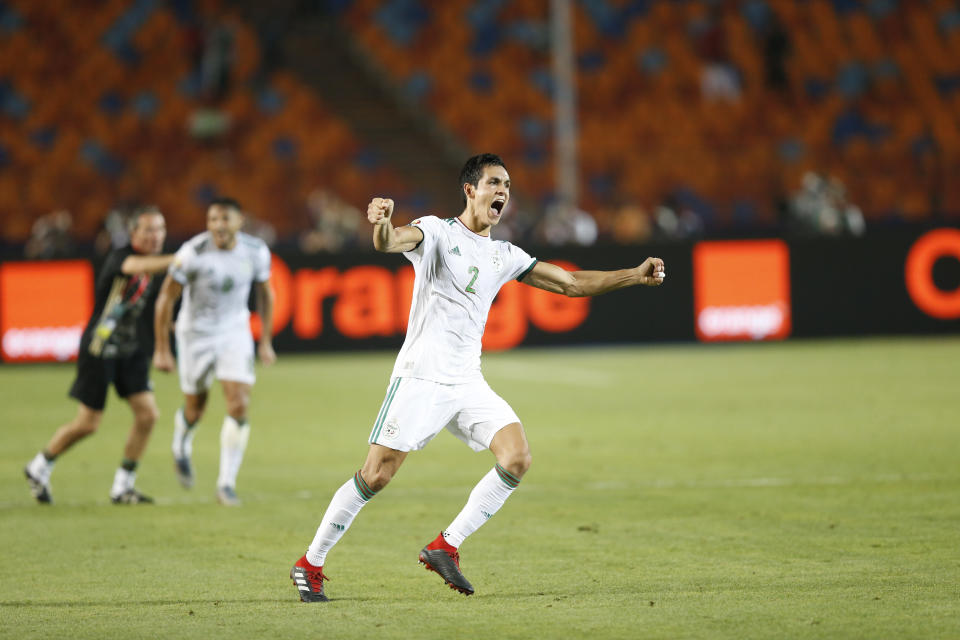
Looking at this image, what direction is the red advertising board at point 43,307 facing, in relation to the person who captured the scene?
facing the viewer

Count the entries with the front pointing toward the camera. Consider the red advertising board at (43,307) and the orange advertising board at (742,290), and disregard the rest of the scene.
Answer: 2

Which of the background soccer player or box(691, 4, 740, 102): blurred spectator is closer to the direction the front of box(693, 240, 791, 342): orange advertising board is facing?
the background soccer player

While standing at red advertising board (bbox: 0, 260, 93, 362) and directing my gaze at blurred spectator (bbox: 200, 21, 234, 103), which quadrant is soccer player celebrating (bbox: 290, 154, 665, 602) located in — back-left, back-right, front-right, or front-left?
back-right

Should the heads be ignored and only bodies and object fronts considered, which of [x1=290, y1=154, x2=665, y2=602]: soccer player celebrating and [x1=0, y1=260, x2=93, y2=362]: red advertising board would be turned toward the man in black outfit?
the red advertising board

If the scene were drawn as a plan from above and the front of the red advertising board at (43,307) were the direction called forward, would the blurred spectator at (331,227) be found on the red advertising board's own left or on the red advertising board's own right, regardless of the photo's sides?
on the red advertising board's own left

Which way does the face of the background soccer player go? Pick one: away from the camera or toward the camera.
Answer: toward the camera

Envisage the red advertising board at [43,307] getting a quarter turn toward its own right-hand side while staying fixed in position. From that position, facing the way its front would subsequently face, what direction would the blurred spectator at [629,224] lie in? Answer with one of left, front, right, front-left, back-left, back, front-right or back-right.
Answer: back

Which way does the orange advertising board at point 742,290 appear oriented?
toward the camera

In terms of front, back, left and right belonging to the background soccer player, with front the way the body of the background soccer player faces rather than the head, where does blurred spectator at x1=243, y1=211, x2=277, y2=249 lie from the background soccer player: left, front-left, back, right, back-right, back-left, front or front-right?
back

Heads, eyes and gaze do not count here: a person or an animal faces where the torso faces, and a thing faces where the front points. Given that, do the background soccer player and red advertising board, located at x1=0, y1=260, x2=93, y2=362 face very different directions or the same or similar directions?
same or similar directions

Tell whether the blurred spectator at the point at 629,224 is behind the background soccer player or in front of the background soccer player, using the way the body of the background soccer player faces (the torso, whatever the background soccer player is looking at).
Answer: behind

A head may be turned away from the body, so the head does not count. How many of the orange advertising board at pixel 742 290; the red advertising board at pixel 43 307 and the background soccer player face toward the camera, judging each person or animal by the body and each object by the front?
3

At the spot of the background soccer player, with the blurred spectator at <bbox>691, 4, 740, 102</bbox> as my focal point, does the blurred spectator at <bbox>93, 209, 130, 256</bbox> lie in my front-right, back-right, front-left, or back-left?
front-left

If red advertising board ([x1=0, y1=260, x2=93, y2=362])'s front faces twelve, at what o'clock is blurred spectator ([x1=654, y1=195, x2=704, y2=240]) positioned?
The blurred spectator is roughly at 9 o'clock from the red advertising board.

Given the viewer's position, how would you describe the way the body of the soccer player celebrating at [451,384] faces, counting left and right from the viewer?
facing the viewer and to the right of the viewer

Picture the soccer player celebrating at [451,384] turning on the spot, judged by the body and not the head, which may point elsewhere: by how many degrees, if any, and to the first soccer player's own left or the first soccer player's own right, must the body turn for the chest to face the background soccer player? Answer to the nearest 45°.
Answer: approximately 180°
